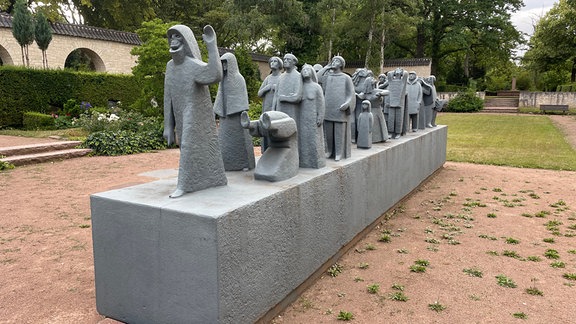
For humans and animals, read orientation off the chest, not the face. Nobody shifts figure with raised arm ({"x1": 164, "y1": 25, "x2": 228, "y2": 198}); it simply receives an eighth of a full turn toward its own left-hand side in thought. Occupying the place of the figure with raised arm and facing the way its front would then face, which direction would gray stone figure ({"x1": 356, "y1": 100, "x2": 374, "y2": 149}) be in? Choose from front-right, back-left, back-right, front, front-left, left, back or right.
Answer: back-left

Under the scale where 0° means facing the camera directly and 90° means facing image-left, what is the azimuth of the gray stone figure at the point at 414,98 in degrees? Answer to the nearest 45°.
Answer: approximately 45°

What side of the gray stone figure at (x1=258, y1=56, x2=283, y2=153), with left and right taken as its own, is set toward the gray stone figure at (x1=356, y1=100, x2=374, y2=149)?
back

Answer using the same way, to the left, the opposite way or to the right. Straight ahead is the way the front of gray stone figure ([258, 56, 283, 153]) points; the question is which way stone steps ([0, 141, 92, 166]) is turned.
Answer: to the left

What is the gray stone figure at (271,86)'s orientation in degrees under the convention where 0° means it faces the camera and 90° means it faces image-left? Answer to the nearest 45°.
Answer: approximately 45°

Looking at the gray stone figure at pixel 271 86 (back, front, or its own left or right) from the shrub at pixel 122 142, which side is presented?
right

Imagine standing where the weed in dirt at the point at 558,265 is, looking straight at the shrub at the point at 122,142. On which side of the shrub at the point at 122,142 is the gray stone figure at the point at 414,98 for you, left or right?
right
